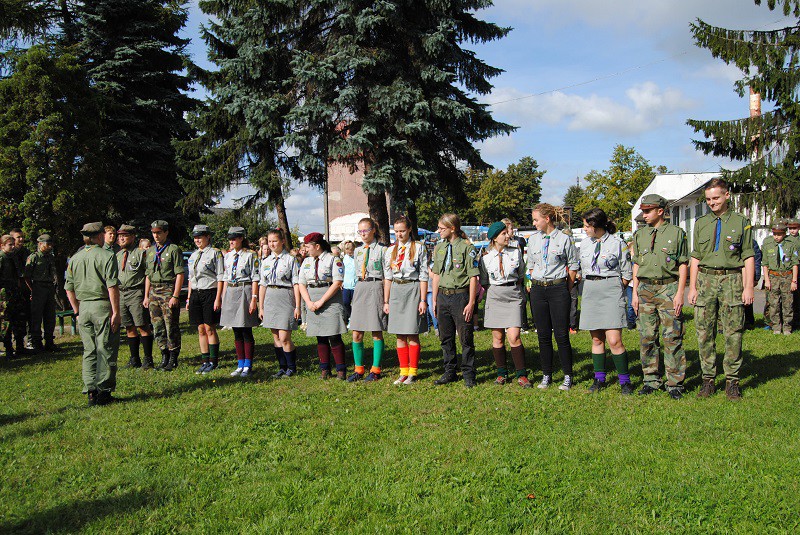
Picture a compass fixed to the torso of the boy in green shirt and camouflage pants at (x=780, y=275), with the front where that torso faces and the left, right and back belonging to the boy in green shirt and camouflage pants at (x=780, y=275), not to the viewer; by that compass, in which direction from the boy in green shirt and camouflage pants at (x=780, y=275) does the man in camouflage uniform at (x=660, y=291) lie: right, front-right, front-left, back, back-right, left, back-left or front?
front

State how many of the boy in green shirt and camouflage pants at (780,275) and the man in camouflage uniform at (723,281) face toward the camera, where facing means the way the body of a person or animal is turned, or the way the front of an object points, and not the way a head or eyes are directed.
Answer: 2

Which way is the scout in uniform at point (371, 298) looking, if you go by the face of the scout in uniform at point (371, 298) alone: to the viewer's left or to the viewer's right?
to the viewer's left

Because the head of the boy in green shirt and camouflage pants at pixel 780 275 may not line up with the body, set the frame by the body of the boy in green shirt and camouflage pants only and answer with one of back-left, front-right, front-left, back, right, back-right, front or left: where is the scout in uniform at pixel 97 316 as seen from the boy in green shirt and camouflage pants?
front-right

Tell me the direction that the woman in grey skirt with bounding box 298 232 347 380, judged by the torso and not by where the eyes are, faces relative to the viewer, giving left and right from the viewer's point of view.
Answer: facing the viewer and to the left of the viewer

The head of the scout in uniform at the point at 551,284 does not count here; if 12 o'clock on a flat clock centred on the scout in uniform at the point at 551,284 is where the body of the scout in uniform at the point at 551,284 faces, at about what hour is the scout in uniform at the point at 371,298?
the scout in uniform at the point at 371,298 is roughly at 2 o'clock from the scout in uniform at the point at 551,284.

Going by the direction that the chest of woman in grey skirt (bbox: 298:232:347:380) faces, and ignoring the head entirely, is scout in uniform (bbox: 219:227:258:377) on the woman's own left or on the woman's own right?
on the woman's own right

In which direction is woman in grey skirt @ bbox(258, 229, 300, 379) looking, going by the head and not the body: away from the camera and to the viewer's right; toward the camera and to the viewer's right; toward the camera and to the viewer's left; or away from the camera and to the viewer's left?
toward the camera and to the viewer's left

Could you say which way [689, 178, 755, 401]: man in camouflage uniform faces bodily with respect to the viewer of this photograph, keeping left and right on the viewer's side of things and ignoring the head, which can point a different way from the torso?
facing the viewer
